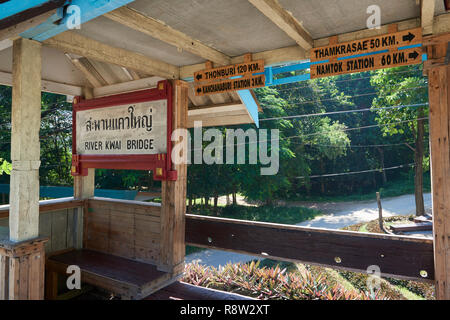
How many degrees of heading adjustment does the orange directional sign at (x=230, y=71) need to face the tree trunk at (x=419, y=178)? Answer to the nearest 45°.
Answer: approximately 180°

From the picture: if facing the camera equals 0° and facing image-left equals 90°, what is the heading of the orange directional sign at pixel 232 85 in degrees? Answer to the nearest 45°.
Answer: approximately 45°

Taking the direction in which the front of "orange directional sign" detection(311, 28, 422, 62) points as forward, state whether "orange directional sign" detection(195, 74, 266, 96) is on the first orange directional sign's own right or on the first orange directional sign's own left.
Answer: on the first orange directional sign's own right

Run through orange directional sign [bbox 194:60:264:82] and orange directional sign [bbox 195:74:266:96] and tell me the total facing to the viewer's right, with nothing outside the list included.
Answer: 0

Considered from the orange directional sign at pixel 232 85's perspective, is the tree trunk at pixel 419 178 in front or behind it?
behind

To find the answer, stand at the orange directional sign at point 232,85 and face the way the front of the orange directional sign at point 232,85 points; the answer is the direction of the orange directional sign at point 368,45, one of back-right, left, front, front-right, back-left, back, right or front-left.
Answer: left

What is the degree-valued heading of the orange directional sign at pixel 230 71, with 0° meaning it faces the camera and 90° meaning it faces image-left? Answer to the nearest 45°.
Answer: approximately 45°

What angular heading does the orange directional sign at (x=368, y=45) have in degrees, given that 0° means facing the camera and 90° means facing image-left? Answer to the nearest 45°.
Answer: approximately 45°

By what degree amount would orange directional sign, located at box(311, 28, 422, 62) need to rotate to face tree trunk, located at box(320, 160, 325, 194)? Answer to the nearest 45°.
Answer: approximately 135° to its right
